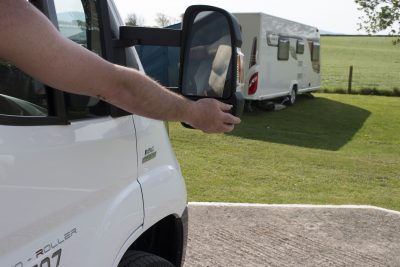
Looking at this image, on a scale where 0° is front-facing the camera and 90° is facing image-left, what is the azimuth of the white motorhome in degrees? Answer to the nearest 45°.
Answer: approximately 225°

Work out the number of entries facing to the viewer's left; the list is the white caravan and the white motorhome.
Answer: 0

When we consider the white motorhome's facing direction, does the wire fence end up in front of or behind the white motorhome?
in front

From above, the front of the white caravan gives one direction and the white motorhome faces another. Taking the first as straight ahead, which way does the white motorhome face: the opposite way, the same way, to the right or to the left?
the same way
